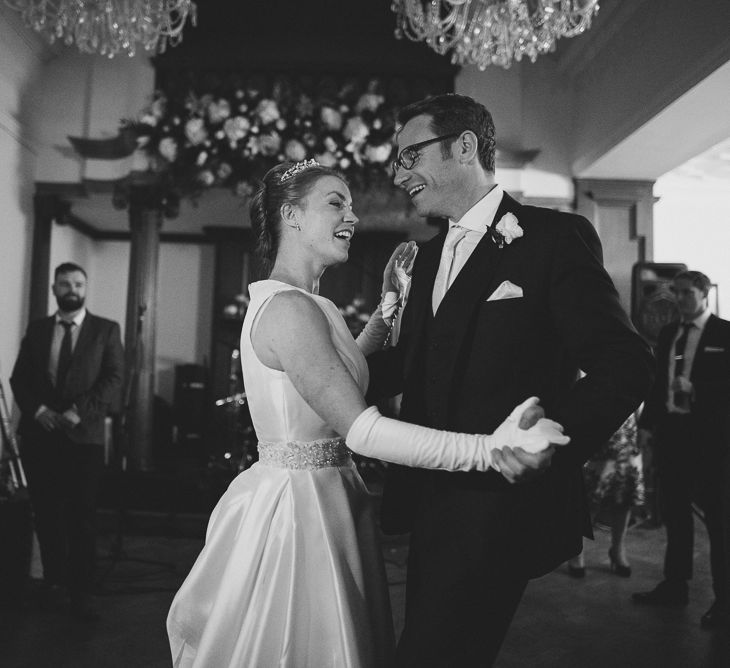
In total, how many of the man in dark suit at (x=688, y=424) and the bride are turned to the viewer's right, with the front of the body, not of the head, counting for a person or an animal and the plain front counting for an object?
1

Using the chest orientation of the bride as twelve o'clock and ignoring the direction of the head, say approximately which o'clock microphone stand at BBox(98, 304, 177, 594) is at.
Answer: The microphone stand is roughly at 8 o'clock from the bride.

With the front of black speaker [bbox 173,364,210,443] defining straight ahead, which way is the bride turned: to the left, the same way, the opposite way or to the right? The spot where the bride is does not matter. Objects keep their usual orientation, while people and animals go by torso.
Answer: to the left

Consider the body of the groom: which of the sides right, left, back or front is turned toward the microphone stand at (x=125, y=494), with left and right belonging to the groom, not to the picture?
right

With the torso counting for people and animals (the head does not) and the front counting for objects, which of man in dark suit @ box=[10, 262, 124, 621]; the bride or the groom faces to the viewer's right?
the bride

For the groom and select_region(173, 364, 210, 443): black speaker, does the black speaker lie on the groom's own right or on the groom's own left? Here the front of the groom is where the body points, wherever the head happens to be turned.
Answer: on the groom's own right

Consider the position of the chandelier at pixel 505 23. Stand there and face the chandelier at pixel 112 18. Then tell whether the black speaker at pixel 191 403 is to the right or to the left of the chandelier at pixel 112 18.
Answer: right

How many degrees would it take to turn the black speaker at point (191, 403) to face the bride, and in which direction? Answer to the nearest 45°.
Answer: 0° — it already faces them

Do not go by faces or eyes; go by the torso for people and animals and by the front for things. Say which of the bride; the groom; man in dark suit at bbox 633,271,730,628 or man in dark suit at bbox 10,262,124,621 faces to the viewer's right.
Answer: the bride

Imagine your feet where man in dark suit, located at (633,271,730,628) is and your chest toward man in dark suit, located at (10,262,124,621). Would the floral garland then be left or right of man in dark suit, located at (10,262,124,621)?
right

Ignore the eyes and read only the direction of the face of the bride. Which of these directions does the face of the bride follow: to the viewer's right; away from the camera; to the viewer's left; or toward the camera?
to the viewer's right

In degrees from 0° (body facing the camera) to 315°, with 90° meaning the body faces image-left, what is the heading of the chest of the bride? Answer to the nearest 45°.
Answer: approximately 270°

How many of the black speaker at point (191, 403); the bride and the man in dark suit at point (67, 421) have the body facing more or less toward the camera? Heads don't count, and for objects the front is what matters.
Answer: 2
